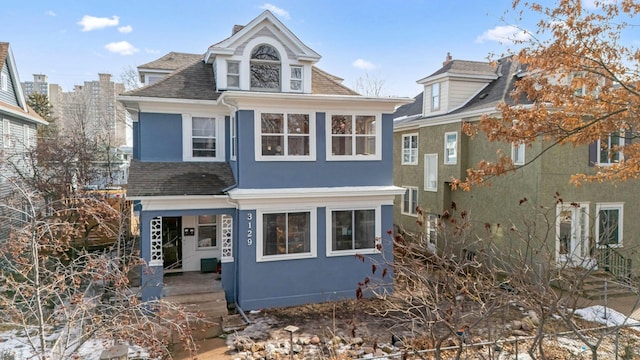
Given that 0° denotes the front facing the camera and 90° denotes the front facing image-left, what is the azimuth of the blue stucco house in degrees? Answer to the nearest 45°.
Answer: approximately 0°

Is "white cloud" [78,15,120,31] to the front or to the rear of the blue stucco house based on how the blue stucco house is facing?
to the rear

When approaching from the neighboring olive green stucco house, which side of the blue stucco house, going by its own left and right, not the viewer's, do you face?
left

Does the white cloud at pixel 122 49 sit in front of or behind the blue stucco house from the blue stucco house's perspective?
behind

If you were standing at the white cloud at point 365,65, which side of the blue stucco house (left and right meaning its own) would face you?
back
